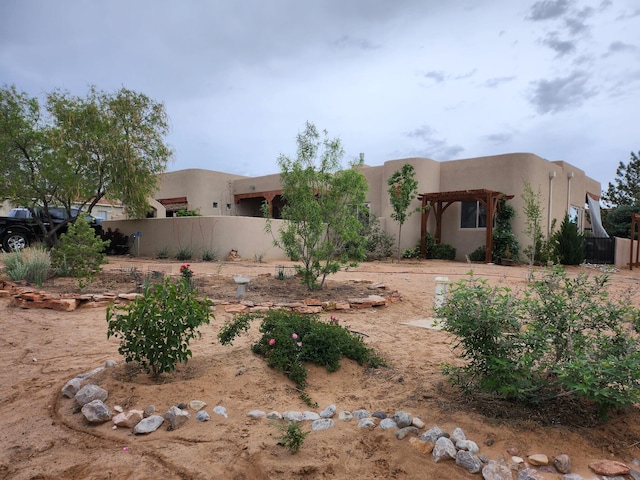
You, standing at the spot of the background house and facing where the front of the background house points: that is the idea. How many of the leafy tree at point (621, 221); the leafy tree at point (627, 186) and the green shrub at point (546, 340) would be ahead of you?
1

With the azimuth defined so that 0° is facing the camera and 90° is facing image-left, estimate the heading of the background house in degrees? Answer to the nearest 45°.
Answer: approximately 0°

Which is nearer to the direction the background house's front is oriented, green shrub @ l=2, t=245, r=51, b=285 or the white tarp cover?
the green shrub

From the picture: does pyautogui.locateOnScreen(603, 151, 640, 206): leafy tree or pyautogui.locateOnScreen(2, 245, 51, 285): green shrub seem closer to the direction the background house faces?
the green shrub

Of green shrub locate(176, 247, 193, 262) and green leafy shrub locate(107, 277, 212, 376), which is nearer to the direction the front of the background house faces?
the green leafy shrub

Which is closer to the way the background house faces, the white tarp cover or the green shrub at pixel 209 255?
the green shrub

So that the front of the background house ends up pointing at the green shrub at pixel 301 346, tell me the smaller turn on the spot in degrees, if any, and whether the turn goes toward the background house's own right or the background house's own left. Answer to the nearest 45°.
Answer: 0° — it already faces it

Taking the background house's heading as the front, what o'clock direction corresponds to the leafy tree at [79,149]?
The leafy tree is roughly at 2 o'clock from the background house.

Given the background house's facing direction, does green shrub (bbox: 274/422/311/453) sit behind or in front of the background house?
in front
